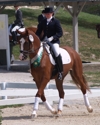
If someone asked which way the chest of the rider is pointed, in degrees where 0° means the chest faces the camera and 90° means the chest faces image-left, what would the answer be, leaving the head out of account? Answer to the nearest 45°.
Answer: approximately 45°
